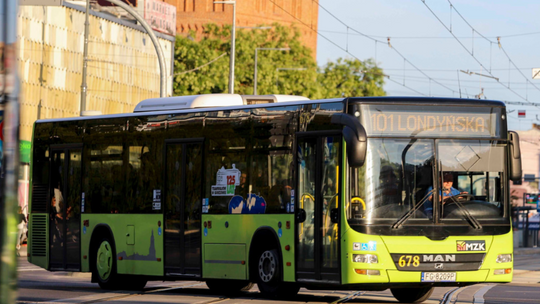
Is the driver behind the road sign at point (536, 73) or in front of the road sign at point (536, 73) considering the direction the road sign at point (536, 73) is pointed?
in front

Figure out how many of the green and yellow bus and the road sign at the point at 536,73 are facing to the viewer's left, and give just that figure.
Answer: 0

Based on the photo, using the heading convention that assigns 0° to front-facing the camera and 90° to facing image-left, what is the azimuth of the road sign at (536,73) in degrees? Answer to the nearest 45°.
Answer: approximately 0°

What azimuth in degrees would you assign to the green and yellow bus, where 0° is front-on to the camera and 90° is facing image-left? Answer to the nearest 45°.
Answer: approximately 315°

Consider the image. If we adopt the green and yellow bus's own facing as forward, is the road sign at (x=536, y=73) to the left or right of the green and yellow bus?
on its left
